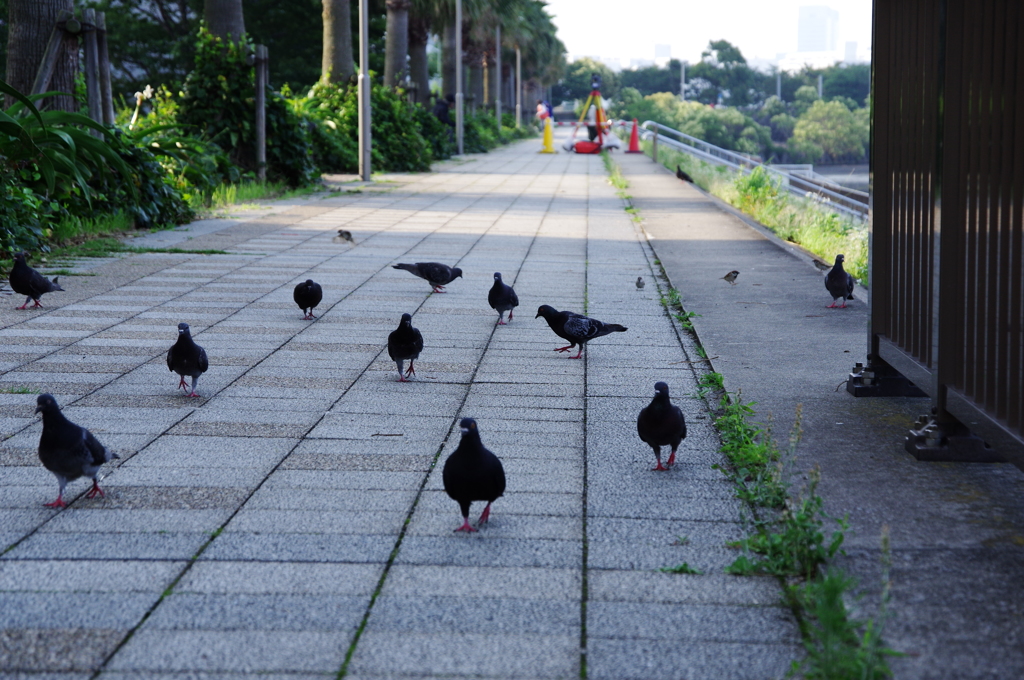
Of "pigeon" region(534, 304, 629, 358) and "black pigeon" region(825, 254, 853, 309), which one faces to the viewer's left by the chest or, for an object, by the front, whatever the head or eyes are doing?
the pigeon

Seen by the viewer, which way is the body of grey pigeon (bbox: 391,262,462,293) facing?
to the viewer's right

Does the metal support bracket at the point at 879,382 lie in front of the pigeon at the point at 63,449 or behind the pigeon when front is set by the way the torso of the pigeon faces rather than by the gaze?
behind

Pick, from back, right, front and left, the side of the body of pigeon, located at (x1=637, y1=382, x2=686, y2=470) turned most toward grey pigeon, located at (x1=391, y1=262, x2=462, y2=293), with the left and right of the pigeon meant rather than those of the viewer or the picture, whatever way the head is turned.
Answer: back

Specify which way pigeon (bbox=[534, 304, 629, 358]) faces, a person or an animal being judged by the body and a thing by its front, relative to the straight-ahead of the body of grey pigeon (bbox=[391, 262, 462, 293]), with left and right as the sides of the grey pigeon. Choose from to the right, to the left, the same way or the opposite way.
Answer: the opposite way

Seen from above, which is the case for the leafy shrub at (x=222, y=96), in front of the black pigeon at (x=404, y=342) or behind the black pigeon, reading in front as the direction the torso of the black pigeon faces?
behind

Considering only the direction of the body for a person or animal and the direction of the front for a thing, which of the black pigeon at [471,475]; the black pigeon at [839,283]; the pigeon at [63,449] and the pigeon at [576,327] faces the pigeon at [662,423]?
the black pigeon at [839,283]
